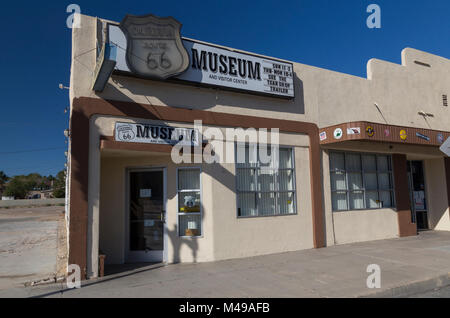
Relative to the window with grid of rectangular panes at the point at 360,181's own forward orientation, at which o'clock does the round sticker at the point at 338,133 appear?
The round sticker is roughly at 2 o'clock from the window with grid of rectangular panes.

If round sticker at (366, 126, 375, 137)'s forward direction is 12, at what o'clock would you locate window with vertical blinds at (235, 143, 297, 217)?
The window with vertical blinds is roughly at 4 o'clock from the round sticker.

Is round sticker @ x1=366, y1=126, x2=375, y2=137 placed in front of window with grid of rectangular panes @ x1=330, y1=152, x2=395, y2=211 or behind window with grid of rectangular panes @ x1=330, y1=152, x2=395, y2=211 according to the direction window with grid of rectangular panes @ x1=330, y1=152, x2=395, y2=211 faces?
in front

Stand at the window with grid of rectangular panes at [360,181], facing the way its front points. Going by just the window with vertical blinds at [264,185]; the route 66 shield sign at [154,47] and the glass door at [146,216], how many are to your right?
3

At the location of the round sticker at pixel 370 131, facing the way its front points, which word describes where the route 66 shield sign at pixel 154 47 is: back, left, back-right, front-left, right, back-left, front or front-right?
right

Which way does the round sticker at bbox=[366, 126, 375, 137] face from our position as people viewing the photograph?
facing the viewer and to the right of the viewer

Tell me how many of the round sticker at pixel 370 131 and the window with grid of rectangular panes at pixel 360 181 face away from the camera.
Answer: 0

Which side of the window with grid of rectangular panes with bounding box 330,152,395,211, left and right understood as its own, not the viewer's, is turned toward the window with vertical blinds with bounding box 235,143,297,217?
right
